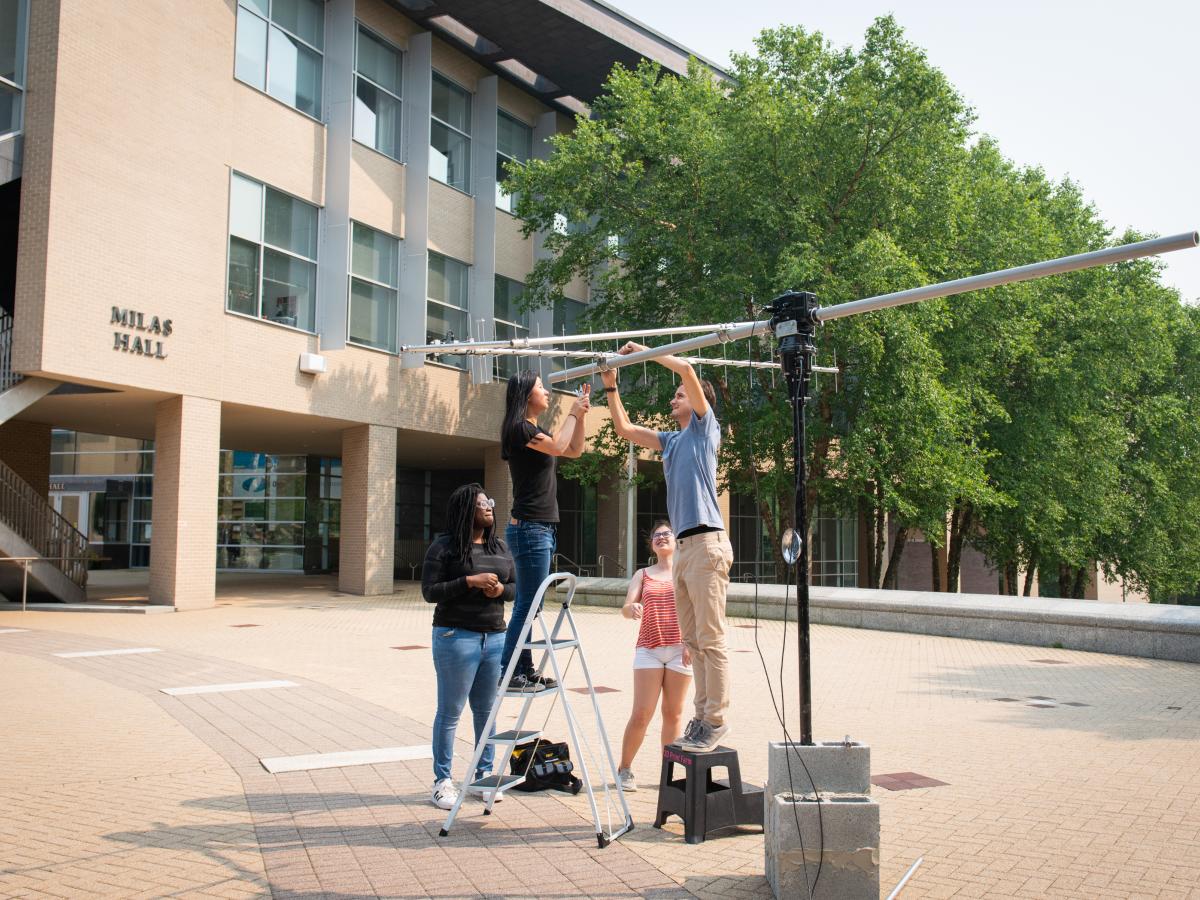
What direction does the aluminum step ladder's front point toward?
to the viewer's left

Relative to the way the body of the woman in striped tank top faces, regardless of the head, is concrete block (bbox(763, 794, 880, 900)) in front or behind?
in front

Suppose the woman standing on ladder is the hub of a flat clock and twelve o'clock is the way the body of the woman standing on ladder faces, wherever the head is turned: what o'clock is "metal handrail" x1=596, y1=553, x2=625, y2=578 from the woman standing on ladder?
The metal handrail is roughly at 9 o'clock from the woman standing on ladder.

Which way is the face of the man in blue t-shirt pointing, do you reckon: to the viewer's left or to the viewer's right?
to the viewer's left

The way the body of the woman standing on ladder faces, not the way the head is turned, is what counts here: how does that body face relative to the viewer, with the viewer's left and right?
facing to the right of the viewer

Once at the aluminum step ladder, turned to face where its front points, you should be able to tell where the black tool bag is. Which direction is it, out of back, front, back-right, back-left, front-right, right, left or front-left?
right

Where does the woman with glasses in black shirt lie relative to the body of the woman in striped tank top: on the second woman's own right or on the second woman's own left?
on the second woman's own right

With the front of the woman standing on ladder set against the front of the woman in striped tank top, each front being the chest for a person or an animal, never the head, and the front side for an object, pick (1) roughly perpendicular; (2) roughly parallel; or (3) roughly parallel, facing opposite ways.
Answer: roughly perpendicular

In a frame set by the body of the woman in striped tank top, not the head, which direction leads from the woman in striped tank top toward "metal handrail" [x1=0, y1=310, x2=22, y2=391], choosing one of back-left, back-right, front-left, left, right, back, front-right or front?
back-right

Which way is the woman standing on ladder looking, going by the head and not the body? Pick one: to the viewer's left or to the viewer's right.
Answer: to the viewer's right

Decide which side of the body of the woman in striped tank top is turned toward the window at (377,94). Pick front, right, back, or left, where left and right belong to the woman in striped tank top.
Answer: back

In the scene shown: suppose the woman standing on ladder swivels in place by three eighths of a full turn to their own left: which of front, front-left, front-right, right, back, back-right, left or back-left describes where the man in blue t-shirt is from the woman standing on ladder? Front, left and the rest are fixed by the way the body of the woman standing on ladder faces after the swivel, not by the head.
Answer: back

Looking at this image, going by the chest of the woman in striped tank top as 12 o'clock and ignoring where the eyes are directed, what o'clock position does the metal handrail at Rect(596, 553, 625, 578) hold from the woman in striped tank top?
The metal handrail is roughly at 6 o'clock from the woman in striped tank top.
